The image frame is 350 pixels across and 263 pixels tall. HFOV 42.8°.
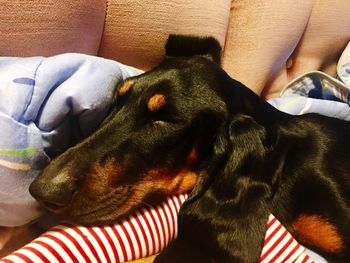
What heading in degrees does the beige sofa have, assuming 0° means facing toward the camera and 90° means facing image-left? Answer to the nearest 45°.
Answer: approximately 0°
